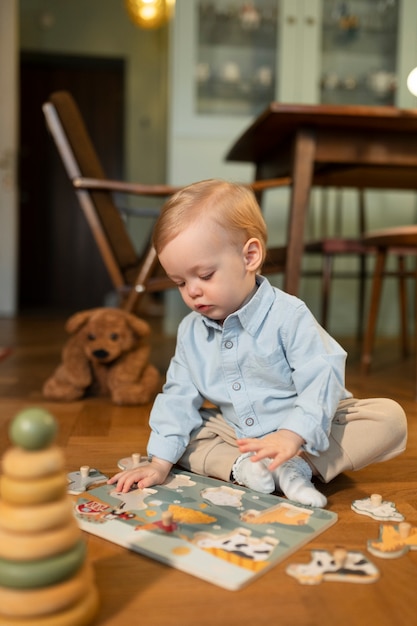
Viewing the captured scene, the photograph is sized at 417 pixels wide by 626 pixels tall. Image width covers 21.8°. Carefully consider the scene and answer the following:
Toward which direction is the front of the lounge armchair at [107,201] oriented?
to the viewer's right

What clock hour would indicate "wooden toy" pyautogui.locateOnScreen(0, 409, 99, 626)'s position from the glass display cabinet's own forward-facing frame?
The wooden toy is roughly at 12 o'clock from the glass display cabinet.

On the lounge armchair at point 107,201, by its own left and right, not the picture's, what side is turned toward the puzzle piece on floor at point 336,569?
right

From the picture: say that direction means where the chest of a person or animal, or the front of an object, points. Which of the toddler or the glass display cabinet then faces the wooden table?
the glass display cabinet
